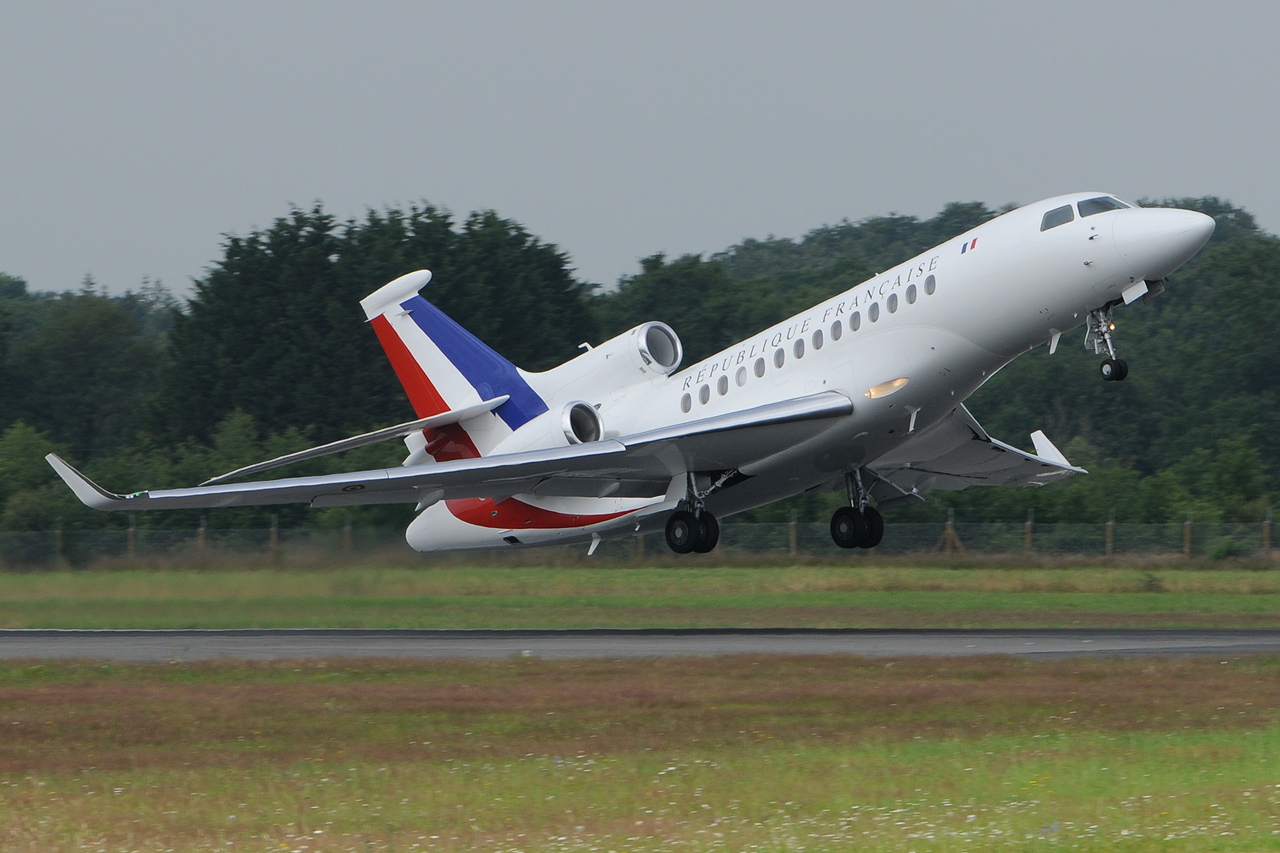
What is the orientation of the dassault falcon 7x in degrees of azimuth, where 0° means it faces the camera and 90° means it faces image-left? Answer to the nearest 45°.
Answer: approximately 315°

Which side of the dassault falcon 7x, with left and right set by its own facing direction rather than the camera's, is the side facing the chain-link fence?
left
